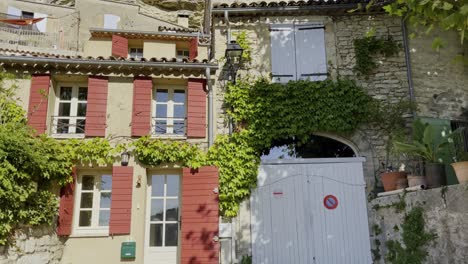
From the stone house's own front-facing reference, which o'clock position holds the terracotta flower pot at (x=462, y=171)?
The terracotta flower pot is roughly at 10 o'clock from the stone house.

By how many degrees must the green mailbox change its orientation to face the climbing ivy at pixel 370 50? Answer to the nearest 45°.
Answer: approximately 90° to its left

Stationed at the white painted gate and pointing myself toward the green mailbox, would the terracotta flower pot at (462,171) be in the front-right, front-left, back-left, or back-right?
back-left

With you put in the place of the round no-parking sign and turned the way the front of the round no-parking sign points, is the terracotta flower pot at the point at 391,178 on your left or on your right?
on your left

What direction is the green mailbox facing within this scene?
toward the camera

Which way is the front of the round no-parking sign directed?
toward the camera

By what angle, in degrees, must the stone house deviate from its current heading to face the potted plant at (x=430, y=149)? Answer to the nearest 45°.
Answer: approximately 90° to its left

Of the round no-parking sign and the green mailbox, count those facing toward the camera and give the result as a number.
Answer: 2

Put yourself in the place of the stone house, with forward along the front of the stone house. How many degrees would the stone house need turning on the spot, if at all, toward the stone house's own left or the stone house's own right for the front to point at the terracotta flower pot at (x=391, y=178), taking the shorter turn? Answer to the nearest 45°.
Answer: approximately 90° to the stone house's own left
